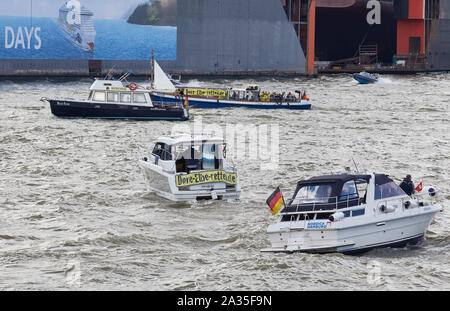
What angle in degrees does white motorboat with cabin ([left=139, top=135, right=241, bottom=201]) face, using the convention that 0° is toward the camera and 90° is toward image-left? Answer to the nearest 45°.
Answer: approximately 135°

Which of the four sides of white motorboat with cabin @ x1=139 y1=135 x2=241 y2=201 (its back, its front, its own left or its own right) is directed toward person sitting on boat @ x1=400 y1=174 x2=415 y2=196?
back

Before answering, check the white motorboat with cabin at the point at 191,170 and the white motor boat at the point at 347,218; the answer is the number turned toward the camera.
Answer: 0

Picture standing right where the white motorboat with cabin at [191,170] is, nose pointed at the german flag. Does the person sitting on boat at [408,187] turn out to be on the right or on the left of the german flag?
left
